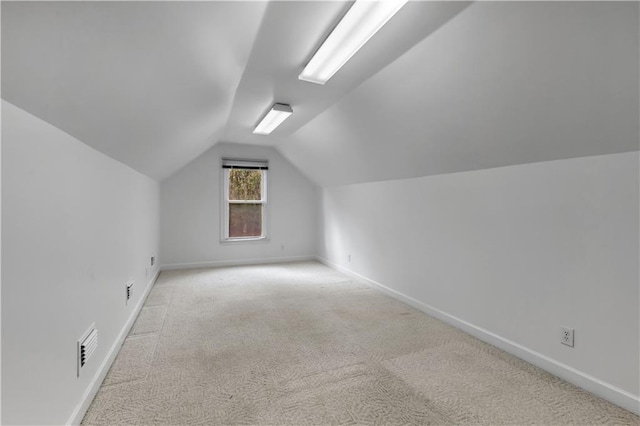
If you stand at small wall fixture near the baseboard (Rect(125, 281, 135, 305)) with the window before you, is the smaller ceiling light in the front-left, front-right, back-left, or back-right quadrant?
front-right

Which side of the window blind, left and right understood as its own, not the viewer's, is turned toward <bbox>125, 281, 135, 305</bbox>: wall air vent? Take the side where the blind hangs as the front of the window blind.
front

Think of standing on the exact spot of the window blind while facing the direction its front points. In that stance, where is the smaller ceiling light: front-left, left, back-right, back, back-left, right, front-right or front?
front

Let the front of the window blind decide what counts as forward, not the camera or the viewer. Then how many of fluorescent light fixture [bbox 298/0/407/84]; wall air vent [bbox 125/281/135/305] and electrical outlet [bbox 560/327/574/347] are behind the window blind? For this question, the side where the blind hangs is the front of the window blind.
0

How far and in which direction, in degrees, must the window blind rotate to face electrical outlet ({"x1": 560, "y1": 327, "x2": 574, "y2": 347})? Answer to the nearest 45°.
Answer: approximately 45° to its left

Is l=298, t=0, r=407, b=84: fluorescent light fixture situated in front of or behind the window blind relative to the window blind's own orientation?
in front

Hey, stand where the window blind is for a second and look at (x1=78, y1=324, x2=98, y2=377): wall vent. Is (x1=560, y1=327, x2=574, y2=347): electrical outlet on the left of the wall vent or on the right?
left

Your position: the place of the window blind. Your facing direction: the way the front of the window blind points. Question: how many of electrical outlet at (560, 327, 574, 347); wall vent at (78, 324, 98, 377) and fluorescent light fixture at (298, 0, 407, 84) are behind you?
0

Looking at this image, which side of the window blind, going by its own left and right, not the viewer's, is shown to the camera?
front
